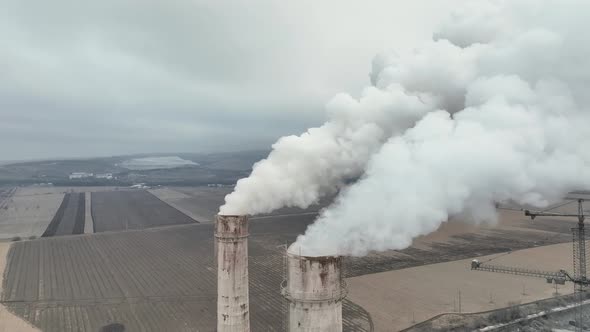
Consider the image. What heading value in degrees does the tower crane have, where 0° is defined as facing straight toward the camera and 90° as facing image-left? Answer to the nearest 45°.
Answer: approximately 90°
